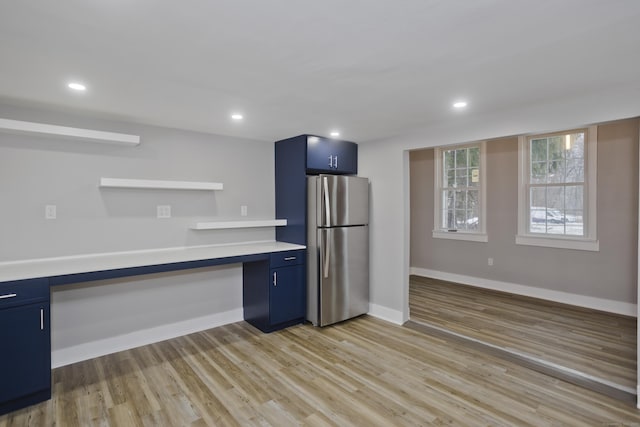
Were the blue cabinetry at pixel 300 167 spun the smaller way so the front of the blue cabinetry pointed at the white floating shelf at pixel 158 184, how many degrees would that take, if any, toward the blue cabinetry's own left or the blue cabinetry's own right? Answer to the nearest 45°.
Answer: approximately 90° to the blue cabinetry's own right

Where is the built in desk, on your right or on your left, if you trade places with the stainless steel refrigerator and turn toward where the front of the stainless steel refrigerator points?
on your right

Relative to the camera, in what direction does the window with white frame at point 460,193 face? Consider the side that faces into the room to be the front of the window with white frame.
facing the viewer and to the left of the viewer

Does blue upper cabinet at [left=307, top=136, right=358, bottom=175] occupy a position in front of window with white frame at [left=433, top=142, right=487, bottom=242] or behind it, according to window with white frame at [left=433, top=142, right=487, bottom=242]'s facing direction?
in front

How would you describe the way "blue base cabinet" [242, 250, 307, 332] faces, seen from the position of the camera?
facing the viewer and to the right of the viewer

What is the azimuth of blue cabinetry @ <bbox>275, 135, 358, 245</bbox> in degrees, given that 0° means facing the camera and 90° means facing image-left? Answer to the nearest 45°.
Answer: approximately 315°

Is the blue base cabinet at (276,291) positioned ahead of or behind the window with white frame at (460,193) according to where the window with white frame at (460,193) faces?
ahead

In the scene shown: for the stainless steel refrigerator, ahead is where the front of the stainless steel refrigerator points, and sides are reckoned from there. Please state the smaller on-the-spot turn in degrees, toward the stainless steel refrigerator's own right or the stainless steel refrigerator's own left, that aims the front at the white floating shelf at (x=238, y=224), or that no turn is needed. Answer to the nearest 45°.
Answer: approximately 135° to the stainless steel refrigerator's own right

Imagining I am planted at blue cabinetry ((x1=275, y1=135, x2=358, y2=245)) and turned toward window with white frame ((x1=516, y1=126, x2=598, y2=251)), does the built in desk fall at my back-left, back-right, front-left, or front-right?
back-right
